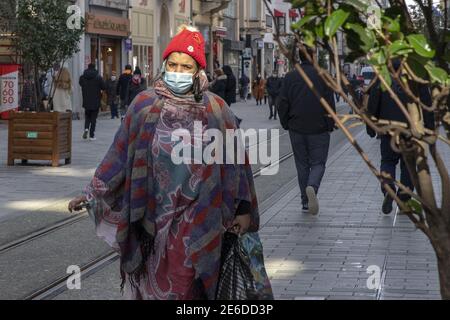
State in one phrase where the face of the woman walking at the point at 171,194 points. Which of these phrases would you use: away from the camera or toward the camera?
toward the camera

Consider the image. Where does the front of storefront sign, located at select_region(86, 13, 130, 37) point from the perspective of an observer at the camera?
facing the viewer and to the right of the viewer

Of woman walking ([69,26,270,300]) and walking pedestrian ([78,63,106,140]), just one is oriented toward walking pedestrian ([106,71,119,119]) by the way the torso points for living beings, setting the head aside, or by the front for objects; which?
walking pedestrian ([78,63,106,140])

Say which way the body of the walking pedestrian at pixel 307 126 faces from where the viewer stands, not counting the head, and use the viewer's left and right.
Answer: facing away from the viewer

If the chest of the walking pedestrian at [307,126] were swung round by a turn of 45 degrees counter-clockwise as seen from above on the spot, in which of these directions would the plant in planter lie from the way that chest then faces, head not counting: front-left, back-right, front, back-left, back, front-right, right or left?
front

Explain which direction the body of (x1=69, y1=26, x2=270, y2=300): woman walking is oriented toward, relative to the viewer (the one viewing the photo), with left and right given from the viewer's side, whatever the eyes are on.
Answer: facing the viewer

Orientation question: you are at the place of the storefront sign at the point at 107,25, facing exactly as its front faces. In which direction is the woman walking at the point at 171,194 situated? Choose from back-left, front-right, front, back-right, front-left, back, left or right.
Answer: front-right
